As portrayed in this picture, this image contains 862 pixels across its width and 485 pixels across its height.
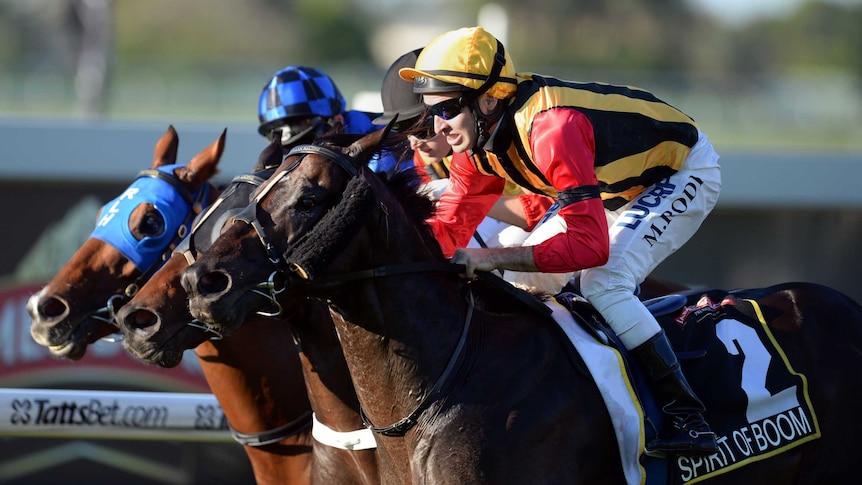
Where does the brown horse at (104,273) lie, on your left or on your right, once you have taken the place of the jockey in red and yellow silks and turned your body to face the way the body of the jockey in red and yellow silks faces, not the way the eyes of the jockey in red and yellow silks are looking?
on your right

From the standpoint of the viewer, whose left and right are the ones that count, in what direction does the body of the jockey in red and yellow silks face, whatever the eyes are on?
facing the viewer and to the left of the viewer

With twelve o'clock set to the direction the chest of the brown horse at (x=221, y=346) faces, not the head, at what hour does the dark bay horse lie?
The dark bay horse is roughly at 8 o'clock from the brown horse.

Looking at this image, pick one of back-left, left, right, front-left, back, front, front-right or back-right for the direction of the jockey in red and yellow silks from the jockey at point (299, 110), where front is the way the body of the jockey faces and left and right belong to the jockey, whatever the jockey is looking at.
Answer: left

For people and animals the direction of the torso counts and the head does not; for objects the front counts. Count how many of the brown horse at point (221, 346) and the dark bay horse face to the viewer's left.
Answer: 2

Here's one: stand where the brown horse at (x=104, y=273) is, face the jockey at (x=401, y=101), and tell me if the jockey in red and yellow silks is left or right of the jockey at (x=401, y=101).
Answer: right

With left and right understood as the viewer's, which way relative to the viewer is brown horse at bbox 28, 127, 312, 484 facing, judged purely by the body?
facing to the left of the viewer

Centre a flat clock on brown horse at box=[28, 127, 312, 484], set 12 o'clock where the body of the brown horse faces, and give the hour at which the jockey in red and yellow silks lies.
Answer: The jockey in red and yellow silks is roughly at 7 o'clock from the brown horse.

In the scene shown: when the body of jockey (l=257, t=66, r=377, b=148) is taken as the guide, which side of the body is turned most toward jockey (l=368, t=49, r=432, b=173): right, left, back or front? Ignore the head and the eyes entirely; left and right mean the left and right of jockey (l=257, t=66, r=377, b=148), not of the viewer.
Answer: left

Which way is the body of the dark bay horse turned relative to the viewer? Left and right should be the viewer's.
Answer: facing to the left of the viewer

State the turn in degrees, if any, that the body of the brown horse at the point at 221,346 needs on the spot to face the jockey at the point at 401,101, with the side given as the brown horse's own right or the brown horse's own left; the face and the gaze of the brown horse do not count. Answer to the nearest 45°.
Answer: approximately 135° to the brown horse's own right
